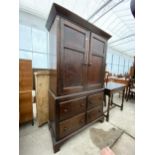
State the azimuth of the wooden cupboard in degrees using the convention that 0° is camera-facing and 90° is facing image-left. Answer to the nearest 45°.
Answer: approximately 315°

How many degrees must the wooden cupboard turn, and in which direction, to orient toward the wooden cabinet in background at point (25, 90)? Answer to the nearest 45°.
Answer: approximately 135° to its right
